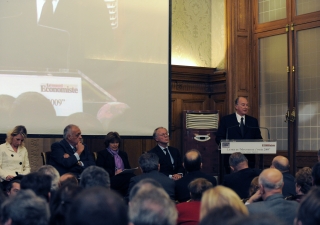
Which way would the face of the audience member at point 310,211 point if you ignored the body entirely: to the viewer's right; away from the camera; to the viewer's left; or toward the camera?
away from the camera

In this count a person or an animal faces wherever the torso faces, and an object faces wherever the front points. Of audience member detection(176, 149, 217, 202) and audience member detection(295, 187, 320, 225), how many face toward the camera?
0

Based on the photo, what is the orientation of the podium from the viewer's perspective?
toward the camera

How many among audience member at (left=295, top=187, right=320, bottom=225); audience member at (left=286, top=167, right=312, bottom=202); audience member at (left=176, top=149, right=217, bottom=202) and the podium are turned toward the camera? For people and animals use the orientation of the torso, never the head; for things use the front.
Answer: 1

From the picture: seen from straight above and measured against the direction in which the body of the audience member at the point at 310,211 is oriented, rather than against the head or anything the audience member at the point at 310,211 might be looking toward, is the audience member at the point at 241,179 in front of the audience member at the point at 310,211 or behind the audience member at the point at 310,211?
in front

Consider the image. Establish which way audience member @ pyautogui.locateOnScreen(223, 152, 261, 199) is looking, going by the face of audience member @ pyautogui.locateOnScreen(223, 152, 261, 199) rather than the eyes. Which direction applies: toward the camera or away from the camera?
away from the camera

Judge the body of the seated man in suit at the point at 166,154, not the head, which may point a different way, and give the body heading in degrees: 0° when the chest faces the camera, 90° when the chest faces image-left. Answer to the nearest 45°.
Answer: approximately 315°

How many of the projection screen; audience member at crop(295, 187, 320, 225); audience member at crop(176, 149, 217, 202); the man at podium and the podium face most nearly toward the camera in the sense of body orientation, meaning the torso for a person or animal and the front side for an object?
3

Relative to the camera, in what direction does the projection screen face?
facing the viewer

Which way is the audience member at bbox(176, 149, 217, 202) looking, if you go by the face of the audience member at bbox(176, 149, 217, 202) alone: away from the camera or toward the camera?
away from the camera

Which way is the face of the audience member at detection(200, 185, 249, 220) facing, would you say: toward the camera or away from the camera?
away from the camera

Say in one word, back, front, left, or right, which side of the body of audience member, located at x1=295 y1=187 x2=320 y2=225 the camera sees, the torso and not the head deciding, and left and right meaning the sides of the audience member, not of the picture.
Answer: back

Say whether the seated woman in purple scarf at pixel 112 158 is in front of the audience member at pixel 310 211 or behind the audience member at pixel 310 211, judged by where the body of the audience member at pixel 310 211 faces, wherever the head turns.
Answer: in front

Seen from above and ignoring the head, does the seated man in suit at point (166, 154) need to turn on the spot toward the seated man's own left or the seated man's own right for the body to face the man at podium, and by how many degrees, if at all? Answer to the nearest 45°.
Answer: approximately 45° to the seated man's own left

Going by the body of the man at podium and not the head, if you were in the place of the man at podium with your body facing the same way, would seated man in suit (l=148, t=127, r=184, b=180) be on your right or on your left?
on your right
